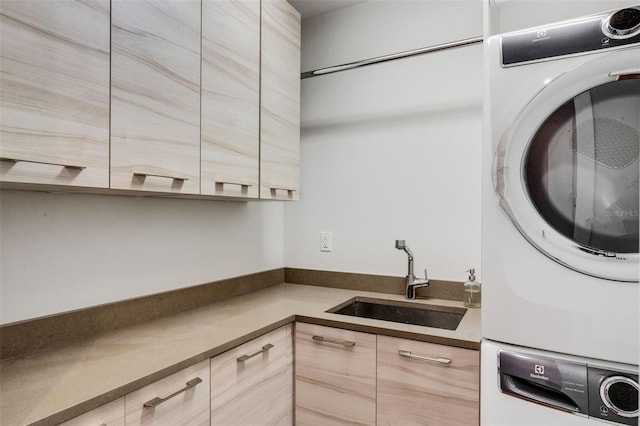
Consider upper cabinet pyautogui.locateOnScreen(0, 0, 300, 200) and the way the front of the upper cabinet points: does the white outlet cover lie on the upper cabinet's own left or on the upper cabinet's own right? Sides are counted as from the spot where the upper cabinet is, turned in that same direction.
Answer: on the upper cabinet's own left

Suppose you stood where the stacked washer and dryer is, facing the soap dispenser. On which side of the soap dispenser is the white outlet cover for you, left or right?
left

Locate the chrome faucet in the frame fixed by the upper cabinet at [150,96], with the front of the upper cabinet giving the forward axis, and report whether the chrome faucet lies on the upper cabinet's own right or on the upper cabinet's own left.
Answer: on the upper cabinet's own left

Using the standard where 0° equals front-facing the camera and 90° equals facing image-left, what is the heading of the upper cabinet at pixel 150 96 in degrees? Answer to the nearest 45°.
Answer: approximately 315°

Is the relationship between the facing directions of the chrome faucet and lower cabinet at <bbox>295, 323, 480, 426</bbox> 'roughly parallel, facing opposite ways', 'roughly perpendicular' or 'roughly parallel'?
roughly parallel

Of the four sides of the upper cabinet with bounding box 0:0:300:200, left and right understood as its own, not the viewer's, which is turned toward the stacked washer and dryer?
front

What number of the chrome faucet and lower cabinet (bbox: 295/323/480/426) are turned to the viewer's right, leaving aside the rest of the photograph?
0

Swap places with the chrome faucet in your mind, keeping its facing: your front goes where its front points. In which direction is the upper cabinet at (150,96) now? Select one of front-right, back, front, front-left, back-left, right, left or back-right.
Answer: front

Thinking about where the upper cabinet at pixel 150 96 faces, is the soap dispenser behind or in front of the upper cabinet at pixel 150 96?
in front

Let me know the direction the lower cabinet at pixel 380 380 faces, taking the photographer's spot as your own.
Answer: facing the viewer and to the left of the viewer

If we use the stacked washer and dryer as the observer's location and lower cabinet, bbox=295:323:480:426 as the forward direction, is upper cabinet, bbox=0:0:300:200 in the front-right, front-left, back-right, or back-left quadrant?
front-left

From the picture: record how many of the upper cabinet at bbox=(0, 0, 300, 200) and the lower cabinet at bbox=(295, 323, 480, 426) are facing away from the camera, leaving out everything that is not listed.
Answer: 0

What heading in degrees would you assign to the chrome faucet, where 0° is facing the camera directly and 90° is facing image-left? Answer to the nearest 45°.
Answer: approximately 45°
